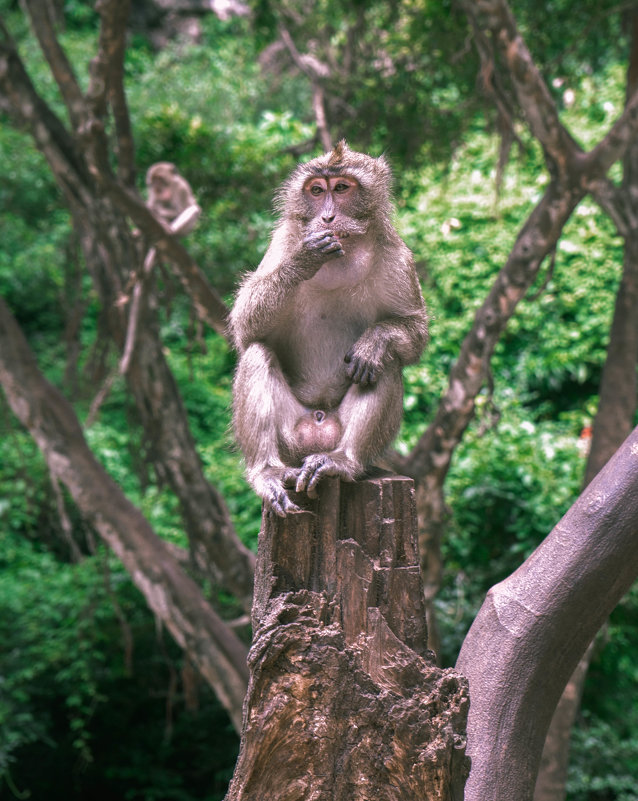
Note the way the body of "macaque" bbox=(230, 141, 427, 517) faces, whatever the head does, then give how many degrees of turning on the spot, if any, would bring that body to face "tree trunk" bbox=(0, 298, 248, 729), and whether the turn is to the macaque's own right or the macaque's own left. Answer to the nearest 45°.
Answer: approximately 135° to the macaque's own right

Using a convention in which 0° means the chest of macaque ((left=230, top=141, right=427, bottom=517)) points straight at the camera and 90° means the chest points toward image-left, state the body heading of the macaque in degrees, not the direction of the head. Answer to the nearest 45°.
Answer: approximately 0°

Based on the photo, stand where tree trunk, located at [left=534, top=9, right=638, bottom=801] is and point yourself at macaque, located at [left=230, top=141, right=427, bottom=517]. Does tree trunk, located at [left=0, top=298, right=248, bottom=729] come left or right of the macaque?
right

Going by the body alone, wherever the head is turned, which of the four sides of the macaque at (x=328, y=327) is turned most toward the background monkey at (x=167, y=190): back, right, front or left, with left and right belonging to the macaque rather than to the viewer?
back
